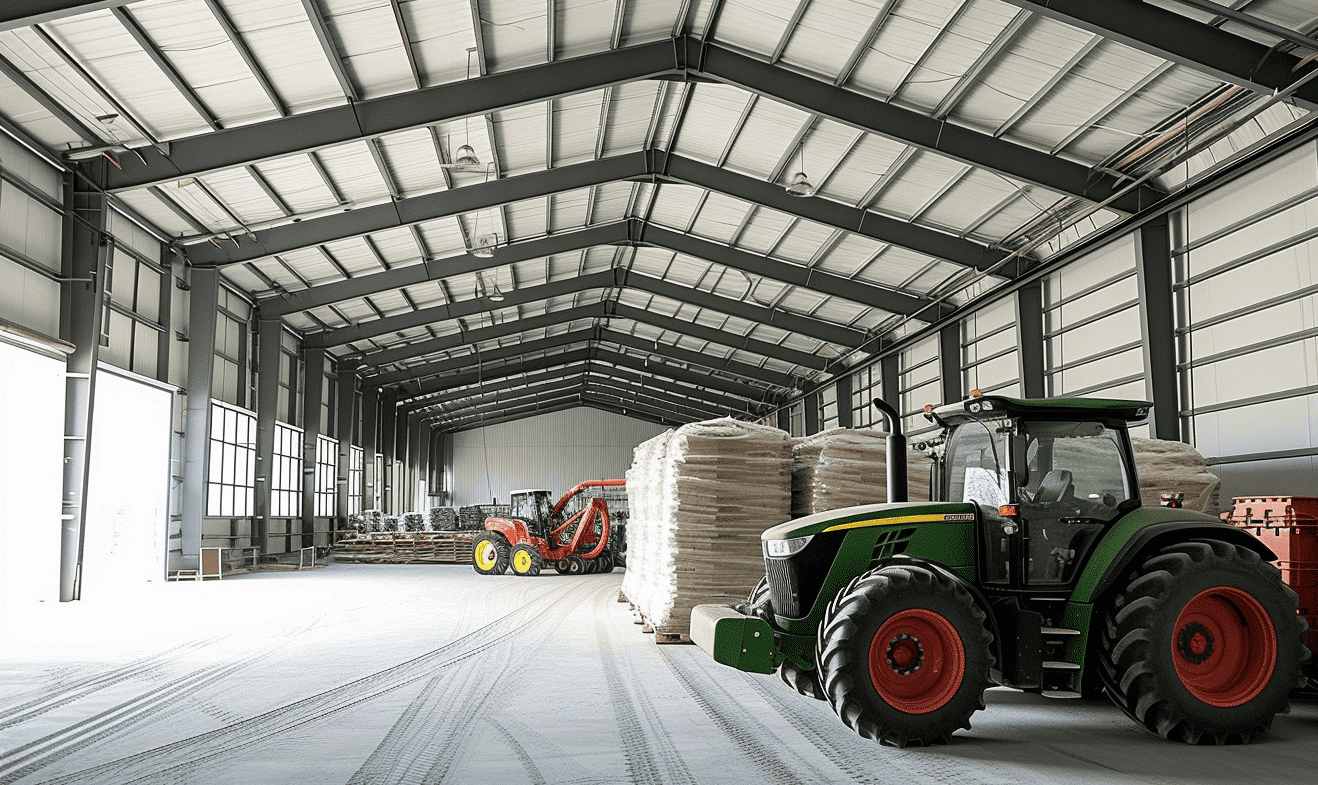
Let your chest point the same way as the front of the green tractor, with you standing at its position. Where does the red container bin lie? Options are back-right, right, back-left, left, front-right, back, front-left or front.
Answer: back

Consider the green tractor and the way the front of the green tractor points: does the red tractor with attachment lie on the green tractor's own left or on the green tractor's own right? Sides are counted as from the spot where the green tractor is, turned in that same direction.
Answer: on the green tractor's own right

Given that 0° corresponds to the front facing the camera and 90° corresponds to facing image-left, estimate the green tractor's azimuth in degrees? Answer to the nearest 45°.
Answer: approximately 45°

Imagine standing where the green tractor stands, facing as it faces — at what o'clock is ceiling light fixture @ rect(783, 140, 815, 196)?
The ceiling light fixture is roughly at 4 o'clock from the green tractor.
